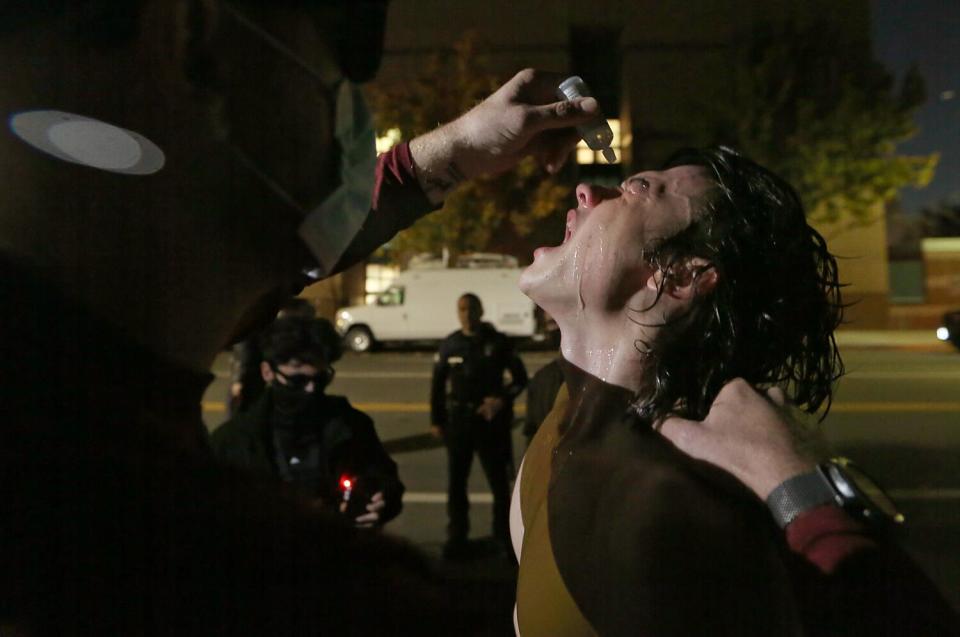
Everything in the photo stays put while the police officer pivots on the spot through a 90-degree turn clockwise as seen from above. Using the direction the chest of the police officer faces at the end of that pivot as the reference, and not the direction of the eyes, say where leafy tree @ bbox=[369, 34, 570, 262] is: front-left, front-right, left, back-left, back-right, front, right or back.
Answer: right

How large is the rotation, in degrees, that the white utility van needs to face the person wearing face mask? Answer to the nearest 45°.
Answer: approximately 90° to its left

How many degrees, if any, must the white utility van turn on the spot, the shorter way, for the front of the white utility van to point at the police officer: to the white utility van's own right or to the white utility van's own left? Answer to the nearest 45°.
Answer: approximately 90° to the white utility van's own left

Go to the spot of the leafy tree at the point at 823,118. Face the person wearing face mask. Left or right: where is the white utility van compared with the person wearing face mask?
right

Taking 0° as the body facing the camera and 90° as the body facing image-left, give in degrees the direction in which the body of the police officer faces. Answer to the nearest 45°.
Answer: approximately 0°

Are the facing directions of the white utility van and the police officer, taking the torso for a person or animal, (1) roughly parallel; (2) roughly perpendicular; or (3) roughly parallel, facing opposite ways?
roughly perpendicular

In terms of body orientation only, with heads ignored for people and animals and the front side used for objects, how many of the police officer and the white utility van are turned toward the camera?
1

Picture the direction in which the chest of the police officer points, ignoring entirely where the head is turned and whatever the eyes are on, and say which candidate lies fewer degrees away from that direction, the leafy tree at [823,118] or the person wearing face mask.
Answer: the person wearing face mask

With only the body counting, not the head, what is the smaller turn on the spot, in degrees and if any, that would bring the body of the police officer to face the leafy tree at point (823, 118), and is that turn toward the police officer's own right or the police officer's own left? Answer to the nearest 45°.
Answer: approximately 135° to the police officer's own left

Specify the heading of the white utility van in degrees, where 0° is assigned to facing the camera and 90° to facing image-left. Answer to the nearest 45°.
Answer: approximately 90°

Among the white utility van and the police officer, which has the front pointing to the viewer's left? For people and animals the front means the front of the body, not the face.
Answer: the white utility van
